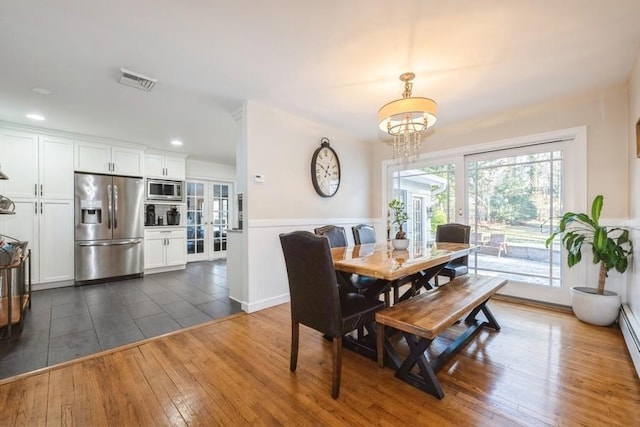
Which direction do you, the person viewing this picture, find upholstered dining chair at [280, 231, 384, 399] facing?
facing away from the viewer and to the right of the viewer

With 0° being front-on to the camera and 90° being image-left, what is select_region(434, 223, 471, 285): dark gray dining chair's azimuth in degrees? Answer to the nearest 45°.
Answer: approximately 45°

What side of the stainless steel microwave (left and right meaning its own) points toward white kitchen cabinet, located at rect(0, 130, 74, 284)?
right

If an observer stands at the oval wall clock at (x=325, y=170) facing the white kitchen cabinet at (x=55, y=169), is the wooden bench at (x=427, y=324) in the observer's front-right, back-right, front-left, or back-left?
back-left

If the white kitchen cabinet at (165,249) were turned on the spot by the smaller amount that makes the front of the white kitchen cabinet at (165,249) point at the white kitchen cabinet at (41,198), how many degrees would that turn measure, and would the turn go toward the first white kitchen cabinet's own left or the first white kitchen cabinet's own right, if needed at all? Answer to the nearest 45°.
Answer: approximately 90° to the first white kitchen cabinet's own right

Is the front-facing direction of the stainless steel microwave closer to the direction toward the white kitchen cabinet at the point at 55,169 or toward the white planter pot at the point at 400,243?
the white planter pot

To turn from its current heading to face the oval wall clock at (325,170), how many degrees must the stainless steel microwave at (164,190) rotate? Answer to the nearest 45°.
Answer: approximately 45° to its left

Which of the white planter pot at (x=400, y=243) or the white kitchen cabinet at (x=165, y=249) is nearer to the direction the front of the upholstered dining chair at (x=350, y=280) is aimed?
the white planter pot

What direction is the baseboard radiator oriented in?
to the viewer's left

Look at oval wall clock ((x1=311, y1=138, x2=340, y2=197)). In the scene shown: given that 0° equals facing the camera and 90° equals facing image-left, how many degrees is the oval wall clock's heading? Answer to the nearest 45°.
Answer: approximately 315°
